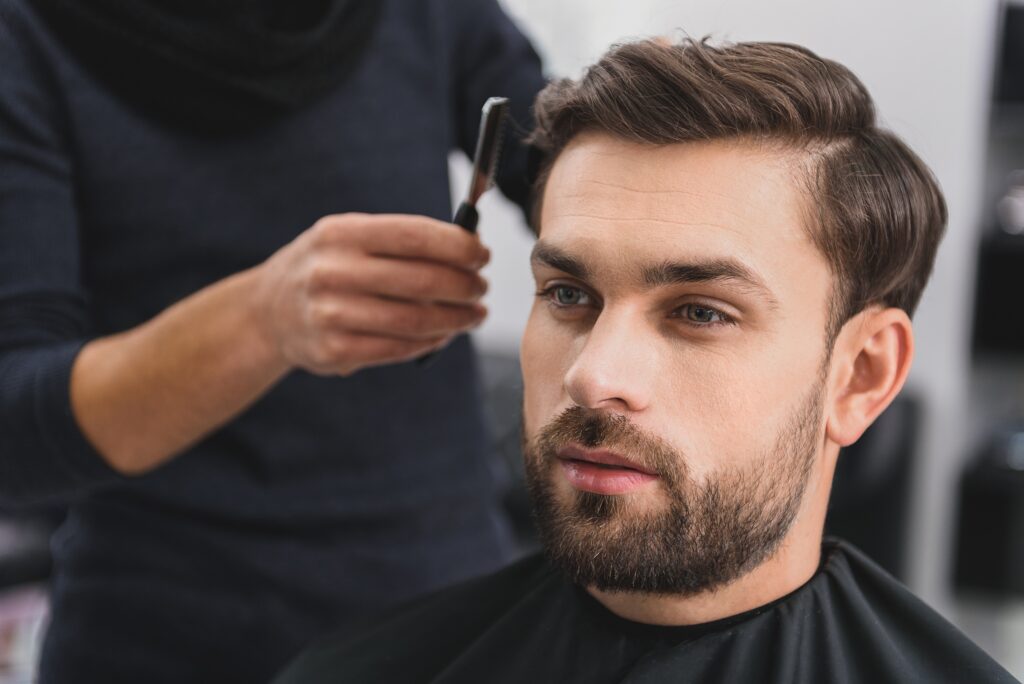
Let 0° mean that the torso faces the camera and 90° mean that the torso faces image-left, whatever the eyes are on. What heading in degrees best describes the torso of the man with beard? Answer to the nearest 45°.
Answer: approximately 45°

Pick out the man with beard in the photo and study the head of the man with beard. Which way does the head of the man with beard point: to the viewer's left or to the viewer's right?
to the viewer's left
